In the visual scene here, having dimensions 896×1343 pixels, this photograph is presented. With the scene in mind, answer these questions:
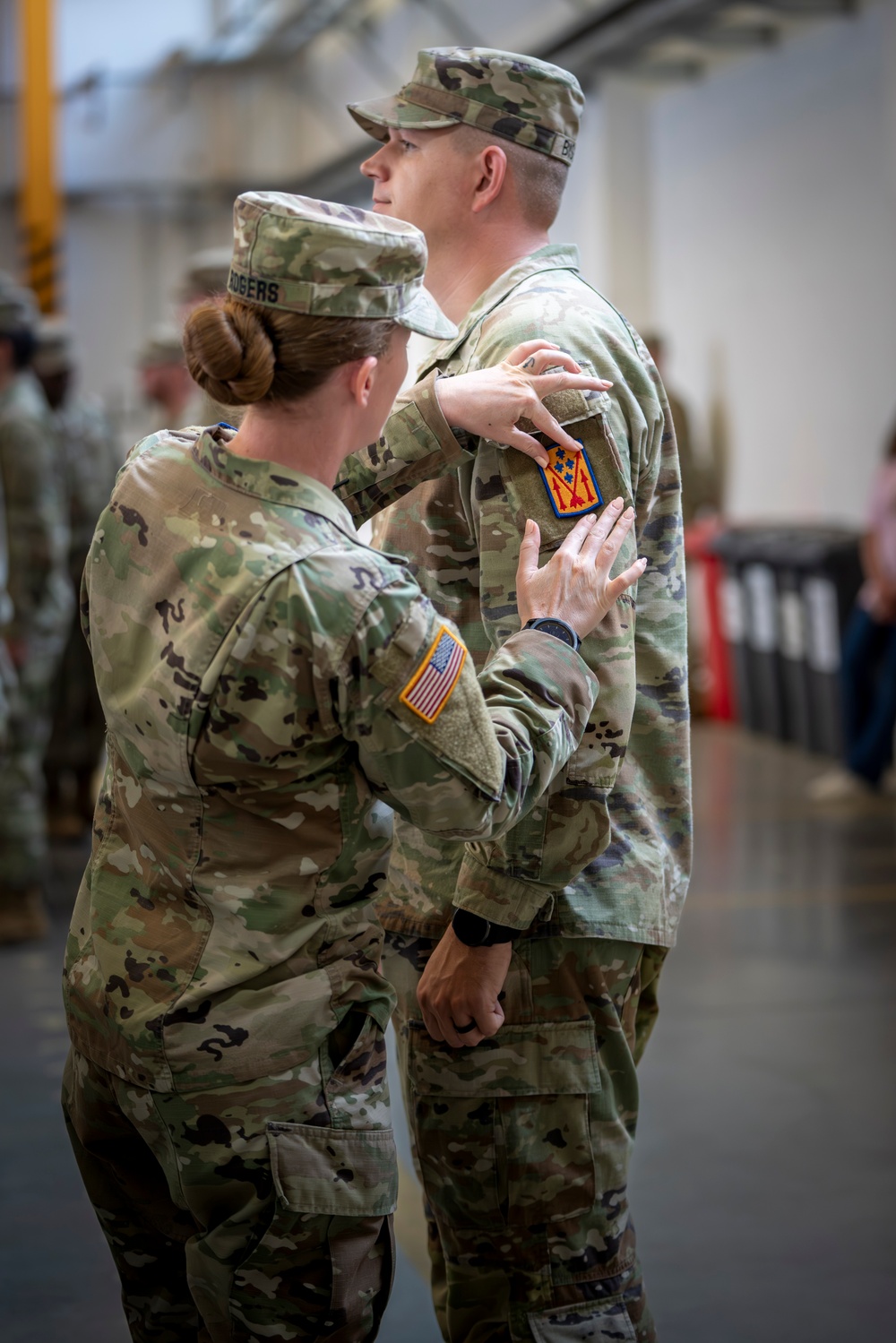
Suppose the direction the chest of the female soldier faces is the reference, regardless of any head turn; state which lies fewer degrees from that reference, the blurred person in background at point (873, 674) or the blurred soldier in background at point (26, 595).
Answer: the blurred person in background

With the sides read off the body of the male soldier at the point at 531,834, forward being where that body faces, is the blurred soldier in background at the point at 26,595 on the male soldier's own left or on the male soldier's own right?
on the male soldier's own right

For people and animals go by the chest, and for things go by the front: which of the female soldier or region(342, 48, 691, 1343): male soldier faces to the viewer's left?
the male soldier

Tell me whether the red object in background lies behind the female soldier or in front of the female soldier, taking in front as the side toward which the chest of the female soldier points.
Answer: in front

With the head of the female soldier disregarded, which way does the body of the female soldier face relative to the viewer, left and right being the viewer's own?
facing away from the viewer and to the right of the viewer

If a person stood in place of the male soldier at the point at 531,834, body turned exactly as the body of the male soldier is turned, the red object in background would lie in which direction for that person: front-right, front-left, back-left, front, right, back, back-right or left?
right

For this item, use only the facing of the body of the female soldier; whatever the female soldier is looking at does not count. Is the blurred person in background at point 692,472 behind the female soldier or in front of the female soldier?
in front

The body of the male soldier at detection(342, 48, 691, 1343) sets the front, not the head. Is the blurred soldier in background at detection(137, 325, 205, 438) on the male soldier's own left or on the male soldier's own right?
on the male soldier's own right

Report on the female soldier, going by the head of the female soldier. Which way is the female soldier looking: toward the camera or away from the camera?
away from the camera

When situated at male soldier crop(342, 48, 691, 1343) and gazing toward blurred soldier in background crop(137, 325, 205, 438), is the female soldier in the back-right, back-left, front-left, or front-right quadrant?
back-left

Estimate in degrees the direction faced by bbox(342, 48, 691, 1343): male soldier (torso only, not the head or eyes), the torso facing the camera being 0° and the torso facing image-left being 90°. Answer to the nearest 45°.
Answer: approximately 90°

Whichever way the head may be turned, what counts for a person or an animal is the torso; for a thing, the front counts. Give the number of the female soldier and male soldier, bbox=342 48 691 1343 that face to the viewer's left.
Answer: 1
